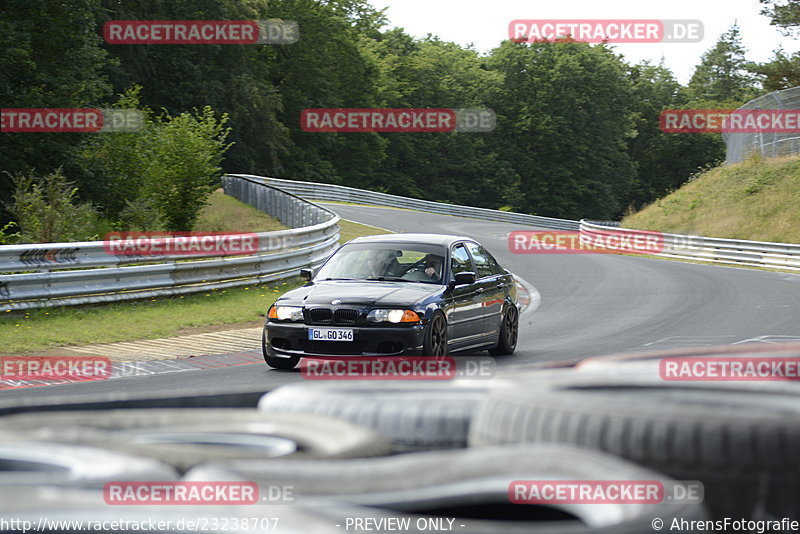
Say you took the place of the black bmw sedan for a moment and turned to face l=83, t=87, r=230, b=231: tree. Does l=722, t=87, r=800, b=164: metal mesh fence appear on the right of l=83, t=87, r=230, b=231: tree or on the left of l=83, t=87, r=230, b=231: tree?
right

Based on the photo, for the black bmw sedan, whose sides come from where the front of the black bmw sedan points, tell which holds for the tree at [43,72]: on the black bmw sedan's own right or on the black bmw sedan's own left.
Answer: on the black bmw sedan's own right

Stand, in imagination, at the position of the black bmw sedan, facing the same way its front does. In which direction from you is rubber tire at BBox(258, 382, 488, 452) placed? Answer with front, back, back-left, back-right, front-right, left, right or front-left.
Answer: front-left

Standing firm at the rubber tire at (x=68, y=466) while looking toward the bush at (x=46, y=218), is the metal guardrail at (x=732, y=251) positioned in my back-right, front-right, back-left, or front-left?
front-right

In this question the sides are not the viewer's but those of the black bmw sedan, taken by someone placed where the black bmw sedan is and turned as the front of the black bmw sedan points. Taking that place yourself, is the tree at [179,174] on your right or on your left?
on your right

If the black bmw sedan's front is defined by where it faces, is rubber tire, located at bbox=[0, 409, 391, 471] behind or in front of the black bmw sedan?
in front

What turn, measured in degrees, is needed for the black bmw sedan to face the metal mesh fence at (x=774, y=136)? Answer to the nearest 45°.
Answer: approximately 180°

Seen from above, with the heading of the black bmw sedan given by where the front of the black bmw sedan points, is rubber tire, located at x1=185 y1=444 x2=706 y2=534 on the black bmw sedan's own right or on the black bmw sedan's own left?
on the black bmw sedan's own left

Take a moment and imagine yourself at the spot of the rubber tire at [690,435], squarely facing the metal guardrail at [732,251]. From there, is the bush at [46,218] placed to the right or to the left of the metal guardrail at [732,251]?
left

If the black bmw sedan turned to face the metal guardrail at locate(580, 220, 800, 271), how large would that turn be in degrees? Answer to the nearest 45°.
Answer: approximately 180°

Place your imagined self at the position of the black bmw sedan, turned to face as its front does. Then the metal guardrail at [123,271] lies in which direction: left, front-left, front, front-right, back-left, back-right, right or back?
right

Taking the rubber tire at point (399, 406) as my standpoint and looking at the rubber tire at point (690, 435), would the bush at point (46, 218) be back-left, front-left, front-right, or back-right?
back-left

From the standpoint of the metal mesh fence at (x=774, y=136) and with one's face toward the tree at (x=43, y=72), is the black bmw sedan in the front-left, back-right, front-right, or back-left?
front-left

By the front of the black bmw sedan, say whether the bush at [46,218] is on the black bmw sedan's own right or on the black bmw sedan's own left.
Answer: on the black bmw sedan's own right
